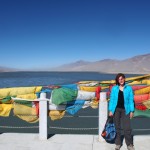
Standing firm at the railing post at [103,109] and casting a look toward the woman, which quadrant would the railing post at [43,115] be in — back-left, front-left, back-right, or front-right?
back-right

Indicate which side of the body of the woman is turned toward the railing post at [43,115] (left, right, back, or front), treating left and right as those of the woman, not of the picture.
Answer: right

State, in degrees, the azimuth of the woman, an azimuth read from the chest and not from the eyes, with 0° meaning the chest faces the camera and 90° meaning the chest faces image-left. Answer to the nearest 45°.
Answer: approximately 0°

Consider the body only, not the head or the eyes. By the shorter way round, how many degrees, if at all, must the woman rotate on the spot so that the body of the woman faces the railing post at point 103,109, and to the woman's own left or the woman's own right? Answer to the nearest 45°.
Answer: approximately 135° to the woman's own right

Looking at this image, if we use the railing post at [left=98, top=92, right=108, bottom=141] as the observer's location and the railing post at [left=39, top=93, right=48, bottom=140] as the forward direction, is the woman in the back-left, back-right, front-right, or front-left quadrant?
back-left
